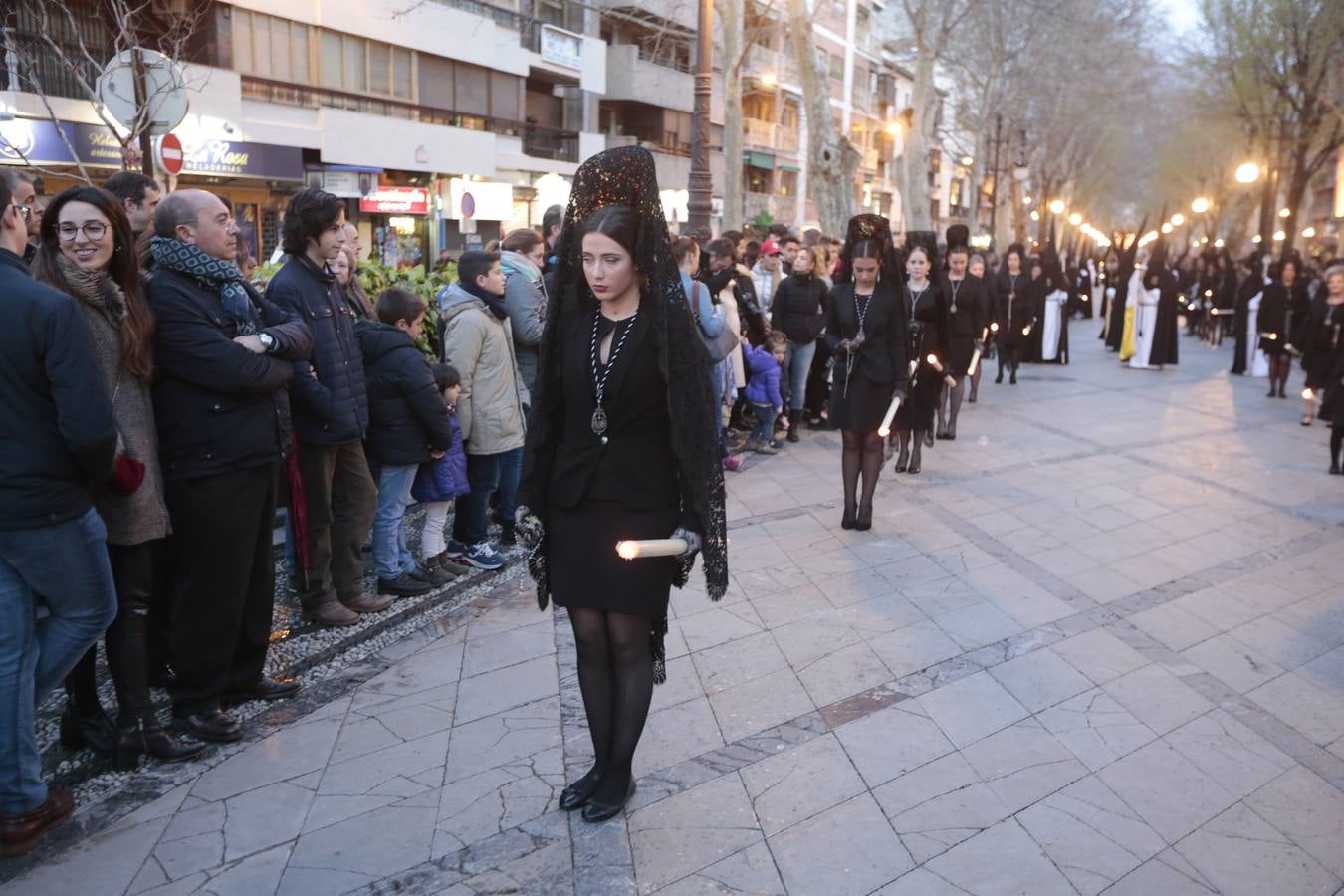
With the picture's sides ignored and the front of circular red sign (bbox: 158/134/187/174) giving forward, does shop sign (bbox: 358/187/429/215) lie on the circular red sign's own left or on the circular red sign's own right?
on the circular red sign's own left

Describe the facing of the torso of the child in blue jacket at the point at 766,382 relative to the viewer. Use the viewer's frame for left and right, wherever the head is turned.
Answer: facing to the right of the viewer

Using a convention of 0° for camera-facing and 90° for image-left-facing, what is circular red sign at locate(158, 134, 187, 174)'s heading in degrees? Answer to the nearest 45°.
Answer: approximately 315°

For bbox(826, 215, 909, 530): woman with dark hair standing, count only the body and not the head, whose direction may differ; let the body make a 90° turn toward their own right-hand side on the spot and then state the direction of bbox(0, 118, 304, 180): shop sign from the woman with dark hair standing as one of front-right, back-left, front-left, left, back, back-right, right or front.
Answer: front-right

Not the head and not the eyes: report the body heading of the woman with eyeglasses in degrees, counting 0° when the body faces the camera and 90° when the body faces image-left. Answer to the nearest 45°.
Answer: approximately 315°

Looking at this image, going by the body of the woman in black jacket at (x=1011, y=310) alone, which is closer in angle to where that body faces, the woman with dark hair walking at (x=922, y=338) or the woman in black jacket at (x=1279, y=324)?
the woman with dark hair walking

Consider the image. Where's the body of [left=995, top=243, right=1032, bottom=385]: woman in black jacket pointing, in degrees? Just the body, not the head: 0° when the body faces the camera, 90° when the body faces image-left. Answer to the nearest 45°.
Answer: approximately 0°

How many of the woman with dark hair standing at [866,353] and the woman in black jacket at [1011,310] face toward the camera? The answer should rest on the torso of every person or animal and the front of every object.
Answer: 2

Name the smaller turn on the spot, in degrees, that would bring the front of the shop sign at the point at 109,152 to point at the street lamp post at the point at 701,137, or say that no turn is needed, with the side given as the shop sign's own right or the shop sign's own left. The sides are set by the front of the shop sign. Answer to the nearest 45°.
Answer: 0° — it already faces it

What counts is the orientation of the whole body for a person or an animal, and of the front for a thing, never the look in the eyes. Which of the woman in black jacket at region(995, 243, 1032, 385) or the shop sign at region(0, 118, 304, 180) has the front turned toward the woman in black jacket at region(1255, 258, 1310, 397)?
the shop sign
